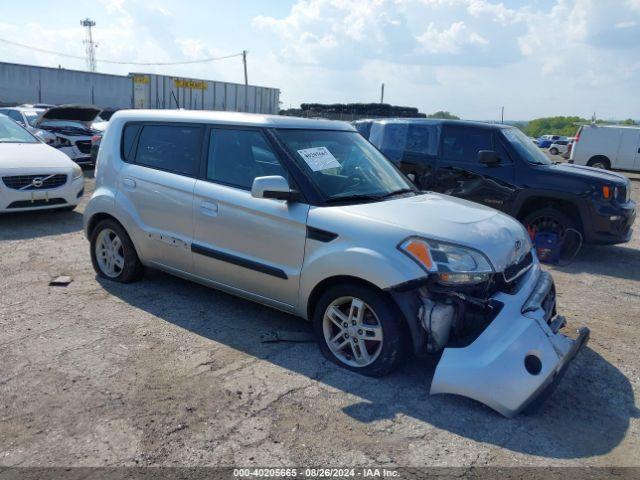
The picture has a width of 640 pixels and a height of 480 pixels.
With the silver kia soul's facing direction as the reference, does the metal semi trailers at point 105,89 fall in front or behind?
behind

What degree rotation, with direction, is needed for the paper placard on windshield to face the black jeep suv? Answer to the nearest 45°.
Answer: approximately 90° to its left

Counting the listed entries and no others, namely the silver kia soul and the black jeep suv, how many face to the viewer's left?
0

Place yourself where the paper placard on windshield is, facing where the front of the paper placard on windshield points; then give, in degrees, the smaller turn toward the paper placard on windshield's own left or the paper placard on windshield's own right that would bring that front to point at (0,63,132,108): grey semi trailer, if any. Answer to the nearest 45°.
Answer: approximately 180°

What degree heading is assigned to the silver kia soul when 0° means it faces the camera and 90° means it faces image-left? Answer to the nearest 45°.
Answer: approximately 315°

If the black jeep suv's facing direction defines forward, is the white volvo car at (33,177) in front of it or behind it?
behind

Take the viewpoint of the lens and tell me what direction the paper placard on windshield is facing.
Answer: facing the viewer and to the right of the viewer

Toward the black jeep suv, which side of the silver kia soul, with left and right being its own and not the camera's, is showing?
left

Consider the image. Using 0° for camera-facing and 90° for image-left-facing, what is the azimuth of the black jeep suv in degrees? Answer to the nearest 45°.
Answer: approximately 270°

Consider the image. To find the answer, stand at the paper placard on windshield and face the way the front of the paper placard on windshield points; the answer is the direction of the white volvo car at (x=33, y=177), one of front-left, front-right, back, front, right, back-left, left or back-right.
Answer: back

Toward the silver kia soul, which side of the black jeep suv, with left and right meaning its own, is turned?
right

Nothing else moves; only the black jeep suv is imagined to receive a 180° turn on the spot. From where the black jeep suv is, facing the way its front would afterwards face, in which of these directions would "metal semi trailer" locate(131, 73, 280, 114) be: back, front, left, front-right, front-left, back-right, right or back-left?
front-right

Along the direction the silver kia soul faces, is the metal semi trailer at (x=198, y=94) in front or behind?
behind

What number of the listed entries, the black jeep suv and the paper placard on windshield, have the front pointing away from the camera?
0

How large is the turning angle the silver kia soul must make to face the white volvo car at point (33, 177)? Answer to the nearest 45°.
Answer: approximately 180°
